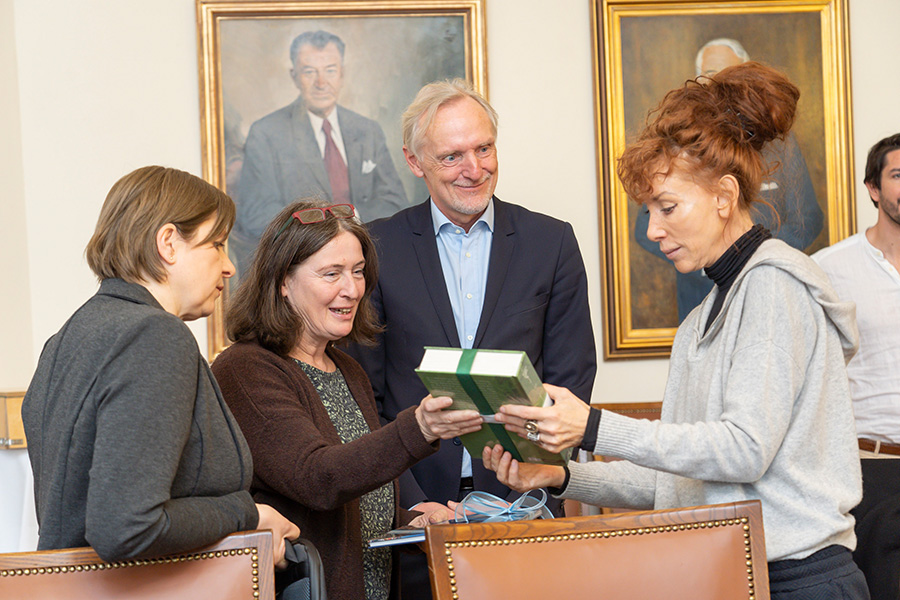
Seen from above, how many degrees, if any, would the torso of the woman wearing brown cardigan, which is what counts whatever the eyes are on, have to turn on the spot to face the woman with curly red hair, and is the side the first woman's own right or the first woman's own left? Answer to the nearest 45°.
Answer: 0° — they already face them

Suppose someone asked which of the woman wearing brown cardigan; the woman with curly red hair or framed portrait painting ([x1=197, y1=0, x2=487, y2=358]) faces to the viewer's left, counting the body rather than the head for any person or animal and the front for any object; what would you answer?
the woman with curly red hair

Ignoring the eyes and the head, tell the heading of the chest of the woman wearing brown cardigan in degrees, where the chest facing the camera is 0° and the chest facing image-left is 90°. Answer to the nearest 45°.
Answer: approximately 315°

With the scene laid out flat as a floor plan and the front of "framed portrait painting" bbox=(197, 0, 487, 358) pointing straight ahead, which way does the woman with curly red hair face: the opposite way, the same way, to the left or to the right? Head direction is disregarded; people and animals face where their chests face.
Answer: to the right

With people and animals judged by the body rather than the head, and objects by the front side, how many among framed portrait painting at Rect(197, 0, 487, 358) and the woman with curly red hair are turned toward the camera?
1

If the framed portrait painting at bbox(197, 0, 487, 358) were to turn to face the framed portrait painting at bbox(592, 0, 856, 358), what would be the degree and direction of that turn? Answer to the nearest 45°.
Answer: approximately 90° to its left

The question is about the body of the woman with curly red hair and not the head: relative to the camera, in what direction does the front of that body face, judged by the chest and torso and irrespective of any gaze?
to the viewer's left

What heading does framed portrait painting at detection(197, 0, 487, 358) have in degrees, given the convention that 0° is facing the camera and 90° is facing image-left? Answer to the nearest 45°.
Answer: approximately 0°

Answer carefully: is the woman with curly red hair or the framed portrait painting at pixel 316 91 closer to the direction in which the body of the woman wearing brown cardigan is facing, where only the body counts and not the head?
the woman with curly red hair

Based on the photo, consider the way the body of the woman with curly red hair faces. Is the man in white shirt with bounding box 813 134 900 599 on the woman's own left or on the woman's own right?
on the woman's own right

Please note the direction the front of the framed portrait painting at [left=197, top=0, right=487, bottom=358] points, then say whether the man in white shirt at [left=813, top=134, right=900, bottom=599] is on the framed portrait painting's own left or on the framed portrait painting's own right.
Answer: on the framed portrait painting's own left
